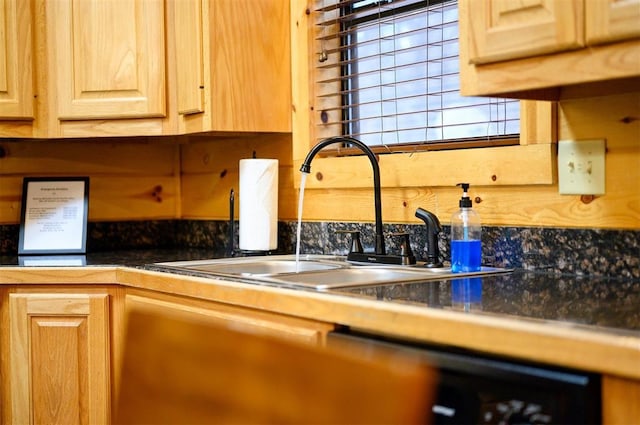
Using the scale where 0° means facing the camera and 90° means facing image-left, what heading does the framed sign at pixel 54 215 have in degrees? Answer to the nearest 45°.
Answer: approximately 0°

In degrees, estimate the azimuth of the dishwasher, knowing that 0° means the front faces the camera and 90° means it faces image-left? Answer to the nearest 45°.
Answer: approximately 45°

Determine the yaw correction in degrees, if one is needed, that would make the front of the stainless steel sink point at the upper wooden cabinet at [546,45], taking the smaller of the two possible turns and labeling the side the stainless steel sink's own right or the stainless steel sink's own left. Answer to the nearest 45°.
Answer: approximately 90° to the stainless steel sink's own left

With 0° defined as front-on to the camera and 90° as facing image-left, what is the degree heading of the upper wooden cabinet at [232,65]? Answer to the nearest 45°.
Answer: approximately 45°

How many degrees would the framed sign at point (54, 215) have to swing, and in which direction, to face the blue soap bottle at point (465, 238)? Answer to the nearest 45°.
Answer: approximately 45° to its left

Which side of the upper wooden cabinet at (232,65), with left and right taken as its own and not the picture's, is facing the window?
left

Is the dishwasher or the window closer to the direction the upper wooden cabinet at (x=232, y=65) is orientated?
the dishwasher

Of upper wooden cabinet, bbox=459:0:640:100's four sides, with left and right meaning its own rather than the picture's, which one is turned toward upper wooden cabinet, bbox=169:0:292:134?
right

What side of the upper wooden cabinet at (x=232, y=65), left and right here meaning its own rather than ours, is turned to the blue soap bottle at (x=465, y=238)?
left

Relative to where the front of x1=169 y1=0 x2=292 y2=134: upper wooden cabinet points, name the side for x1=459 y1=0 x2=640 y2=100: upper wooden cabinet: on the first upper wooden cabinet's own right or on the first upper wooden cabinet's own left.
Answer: on the first upper wooden cabinet's own left
